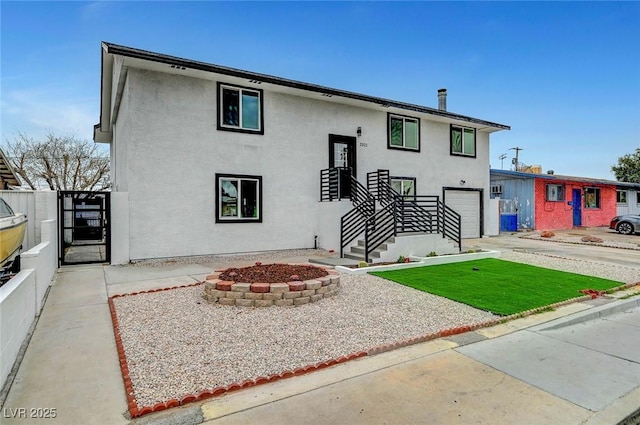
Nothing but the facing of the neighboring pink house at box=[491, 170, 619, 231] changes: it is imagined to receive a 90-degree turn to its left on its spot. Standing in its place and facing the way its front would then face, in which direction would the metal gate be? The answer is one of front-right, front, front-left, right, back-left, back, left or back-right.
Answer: back

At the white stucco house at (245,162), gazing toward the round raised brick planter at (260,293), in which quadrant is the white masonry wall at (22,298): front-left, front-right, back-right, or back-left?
front-right

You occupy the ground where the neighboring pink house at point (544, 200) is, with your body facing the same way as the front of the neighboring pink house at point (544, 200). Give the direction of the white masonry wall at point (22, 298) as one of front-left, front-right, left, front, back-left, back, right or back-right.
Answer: front-right

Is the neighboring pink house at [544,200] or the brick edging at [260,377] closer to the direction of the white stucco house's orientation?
the brick edging

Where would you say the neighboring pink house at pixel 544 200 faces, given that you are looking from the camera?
facing the viewer and to the right of the viewer

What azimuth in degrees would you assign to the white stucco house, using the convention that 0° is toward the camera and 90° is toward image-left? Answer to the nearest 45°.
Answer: approximately 315°

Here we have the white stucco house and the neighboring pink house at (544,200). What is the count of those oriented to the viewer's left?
0

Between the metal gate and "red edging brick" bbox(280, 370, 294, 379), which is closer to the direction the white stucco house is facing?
the red edging brick

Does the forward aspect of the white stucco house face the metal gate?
no

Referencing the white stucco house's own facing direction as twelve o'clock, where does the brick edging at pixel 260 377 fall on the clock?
The brick edging is roughly at 1 o'clock from the white stucco house.

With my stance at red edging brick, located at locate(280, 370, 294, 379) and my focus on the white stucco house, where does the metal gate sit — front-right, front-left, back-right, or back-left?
front-left
